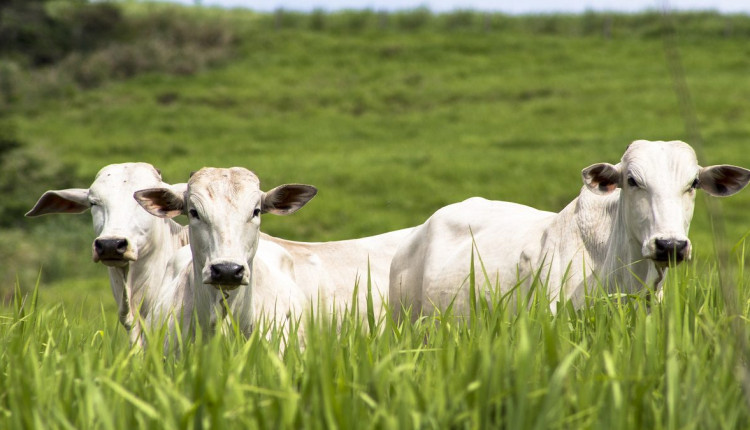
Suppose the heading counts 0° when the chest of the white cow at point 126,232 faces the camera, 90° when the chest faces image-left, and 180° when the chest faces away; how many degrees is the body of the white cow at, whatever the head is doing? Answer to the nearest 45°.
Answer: approximately 45°

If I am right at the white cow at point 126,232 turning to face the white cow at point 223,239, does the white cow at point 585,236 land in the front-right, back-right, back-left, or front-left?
front-left

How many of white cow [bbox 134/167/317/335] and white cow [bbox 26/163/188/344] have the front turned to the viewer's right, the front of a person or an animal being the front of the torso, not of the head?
0

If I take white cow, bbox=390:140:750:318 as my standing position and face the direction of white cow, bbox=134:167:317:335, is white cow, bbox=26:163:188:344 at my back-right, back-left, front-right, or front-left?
front-right

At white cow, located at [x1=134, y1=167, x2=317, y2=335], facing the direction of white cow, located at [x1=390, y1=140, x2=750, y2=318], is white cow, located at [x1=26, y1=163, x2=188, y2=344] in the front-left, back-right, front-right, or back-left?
back-left

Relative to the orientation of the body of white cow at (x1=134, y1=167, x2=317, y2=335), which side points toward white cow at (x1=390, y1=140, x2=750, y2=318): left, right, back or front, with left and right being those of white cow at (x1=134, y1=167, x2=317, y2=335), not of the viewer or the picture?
left

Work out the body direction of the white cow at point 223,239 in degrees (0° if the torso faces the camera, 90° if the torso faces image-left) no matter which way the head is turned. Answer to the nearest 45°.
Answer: approximately 0°

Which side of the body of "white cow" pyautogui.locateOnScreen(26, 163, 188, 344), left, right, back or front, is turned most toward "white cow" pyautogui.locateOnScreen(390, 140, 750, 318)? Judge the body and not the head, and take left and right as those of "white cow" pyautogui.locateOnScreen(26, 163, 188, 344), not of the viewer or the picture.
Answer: left

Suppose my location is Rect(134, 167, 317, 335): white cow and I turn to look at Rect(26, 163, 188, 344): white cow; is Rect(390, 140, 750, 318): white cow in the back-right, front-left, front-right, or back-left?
back-right
